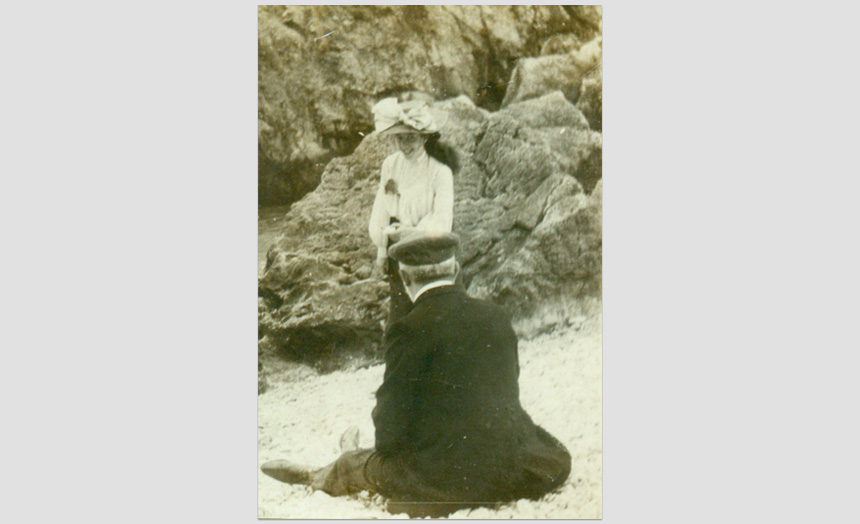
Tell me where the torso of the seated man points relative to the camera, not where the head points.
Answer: away from the camera
